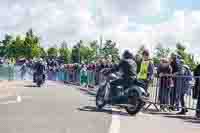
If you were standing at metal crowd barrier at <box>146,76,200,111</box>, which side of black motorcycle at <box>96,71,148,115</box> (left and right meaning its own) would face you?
right

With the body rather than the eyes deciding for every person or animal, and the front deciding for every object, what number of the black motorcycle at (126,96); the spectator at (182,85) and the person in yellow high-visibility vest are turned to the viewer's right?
0

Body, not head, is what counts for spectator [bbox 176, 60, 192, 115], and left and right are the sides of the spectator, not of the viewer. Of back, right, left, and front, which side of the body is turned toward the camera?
left

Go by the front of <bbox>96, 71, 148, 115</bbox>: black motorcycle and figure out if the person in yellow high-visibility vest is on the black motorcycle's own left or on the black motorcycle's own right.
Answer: on the black motorcycle's own right

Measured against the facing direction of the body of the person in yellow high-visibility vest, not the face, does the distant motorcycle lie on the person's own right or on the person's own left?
on the person's own right

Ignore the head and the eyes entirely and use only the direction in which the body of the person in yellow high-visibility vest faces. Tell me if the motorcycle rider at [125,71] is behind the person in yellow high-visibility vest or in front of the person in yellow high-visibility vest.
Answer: in front

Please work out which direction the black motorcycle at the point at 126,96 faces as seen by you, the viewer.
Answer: facing away from the viewer and to the left of the viewer

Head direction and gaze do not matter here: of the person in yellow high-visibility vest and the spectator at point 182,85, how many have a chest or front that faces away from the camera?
0

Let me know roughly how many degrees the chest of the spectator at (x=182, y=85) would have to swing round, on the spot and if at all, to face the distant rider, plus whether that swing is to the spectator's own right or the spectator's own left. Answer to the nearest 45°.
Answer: approximately 45° to the spectator's own right

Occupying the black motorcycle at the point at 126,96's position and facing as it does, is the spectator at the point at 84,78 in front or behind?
in front
